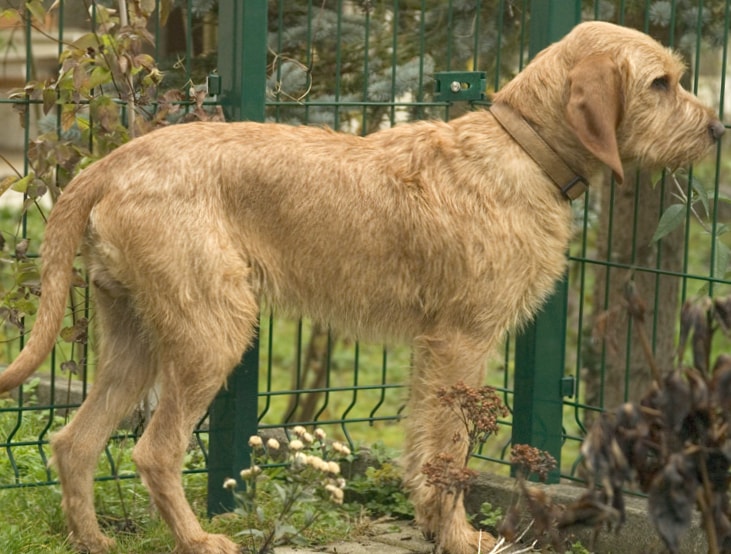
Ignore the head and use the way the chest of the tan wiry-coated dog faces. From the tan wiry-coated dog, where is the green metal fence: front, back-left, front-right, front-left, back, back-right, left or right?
left

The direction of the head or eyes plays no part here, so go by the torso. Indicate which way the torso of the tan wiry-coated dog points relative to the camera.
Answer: to the viewer's right
